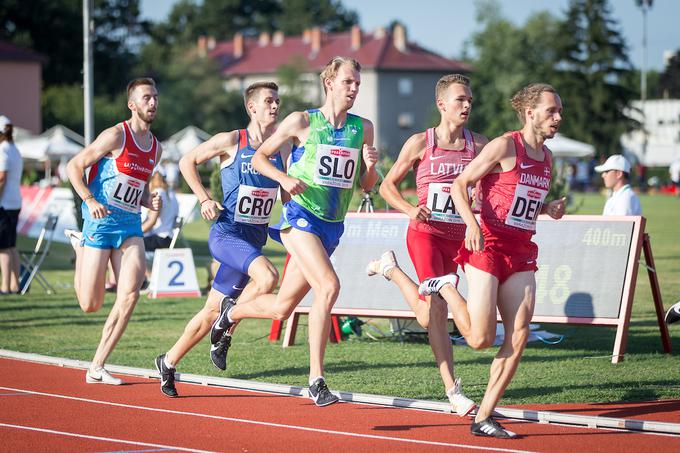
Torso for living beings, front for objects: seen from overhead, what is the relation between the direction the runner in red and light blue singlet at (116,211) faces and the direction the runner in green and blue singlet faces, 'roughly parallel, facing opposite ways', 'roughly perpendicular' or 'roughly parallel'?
roughly parallel

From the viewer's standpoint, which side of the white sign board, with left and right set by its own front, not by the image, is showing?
front

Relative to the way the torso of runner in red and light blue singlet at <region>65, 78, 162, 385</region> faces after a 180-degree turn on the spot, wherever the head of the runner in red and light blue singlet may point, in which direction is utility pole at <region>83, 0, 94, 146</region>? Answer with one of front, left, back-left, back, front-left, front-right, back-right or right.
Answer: front-right

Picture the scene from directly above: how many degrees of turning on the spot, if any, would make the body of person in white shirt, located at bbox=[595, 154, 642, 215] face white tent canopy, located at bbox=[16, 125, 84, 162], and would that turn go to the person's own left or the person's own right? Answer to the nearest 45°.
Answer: approximately 45° to the person's own right

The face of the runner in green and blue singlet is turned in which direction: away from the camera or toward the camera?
toward the camera

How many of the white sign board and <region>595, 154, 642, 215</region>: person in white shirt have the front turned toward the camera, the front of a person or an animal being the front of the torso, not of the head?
1

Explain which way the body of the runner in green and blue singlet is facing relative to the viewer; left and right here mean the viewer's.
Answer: facing the viewer and to the right of the viewer

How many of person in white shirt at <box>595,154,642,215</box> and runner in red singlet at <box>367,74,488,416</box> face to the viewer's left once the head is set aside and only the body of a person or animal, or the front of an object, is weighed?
1

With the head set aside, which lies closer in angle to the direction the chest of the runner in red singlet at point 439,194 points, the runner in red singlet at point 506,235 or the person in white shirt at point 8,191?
the runner in red singlet

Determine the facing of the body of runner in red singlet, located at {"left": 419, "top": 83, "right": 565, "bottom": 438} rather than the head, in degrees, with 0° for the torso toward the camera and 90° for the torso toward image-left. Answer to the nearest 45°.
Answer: approximately 315°

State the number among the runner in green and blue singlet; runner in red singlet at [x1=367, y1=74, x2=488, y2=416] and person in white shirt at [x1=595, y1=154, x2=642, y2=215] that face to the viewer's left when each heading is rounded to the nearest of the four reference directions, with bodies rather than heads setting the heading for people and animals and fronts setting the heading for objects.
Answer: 1

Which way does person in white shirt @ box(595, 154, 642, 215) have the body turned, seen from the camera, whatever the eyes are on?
to the viewer's left

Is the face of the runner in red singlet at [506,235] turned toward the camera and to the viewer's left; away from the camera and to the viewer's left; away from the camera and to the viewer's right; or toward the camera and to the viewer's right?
toward the camera and to the viewer's right

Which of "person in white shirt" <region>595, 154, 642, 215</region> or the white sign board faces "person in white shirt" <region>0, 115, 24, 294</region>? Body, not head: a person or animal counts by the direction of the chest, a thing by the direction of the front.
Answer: "person in white shirt" <region>595, 154, 642, 215</region>

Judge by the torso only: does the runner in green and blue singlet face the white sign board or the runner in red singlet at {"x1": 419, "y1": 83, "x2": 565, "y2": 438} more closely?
the runner in red singlet

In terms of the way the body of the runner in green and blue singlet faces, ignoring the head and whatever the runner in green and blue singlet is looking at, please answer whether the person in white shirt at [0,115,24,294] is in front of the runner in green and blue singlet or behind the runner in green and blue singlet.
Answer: behind

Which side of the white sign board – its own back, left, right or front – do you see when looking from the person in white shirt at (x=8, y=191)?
right

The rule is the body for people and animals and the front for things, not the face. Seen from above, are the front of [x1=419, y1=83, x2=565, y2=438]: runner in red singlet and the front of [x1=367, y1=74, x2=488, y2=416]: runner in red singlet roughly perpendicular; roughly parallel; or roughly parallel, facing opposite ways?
roughly parallel

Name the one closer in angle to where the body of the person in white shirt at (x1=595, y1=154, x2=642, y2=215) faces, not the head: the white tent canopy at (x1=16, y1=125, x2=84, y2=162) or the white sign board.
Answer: the white sign board
